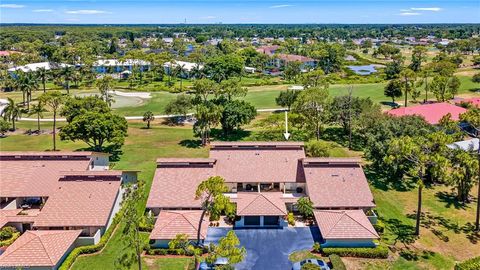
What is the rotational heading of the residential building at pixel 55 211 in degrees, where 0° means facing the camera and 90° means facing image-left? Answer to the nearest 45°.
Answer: approximately 0°

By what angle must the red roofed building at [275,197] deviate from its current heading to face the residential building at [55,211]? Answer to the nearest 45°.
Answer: approximately 90° to its right

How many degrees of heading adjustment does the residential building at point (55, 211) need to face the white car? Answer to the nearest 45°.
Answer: approximately 45° to its left

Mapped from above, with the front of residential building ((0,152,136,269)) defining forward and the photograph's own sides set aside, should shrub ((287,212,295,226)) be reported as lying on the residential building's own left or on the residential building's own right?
on the residential building's own left

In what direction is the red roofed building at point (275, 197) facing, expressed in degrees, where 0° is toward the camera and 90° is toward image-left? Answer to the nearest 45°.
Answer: approximately 0°

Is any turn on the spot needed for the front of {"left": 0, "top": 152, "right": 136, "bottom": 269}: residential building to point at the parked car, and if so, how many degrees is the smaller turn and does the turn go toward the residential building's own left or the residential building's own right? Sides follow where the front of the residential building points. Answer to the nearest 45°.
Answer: approximately 45° to the residential building's own left
